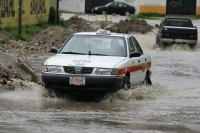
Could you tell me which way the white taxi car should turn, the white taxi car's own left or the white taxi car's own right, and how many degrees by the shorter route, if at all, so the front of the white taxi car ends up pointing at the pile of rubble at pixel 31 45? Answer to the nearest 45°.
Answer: approximately 135° to the white taxi car's own right

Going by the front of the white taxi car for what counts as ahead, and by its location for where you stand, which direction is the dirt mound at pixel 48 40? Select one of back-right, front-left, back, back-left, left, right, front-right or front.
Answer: back-right

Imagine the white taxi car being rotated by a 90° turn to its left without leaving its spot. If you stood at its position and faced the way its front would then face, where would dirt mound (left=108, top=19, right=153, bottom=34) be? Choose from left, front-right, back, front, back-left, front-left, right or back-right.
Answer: back-left

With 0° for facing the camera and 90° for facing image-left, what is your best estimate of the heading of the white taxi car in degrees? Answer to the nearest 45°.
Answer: approximately 45°
